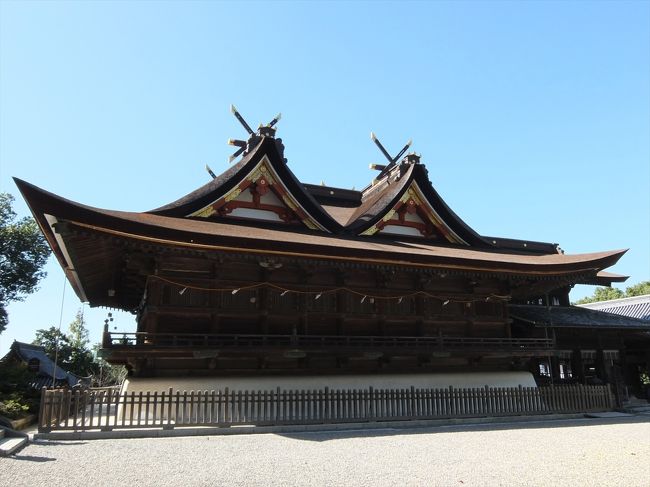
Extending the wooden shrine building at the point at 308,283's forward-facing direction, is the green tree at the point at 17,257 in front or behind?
behind

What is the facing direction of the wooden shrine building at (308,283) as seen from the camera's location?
facing to the right of the viewer
